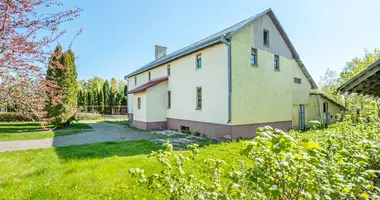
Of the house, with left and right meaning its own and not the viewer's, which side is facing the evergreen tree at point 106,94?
right

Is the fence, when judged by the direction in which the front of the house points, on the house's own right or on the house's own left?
on the house's own right

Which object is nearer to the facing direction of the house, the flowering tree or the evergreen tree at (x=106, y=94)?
the flowering tree

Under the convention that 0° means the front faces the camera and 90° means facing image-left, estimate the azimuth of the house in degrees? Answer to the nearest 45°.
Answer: approximately 45°

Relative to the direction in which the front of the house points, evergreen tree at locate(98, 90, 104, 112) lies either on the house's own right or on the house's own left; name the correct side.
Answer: on the house's own right

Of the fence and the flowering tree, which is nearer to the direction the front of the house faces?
the flowering tree
